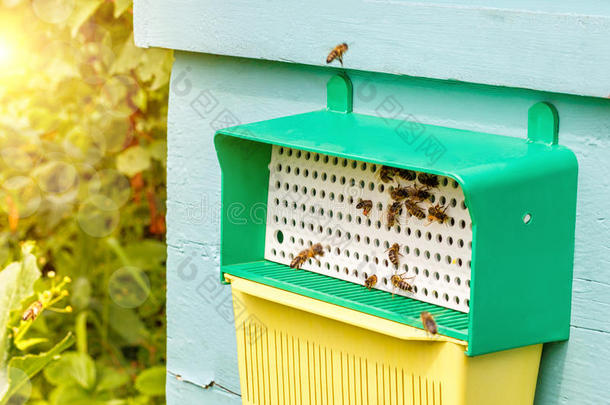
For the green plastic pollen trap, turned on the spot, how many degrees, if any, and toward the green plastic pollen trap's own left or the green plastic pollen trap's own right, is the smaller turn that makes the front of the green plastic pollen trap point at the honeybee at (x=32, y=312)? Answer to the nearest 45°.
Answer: approximately 90° to the green plastic pollen trap's own right

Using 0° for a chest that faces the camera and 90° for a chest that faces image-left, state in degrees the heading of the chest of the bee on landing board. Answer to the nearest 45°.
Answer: approximately 135°

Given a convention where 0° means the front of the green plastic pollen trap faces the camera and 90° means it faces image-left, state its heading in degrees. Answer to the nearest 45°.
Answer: approximately 45°
